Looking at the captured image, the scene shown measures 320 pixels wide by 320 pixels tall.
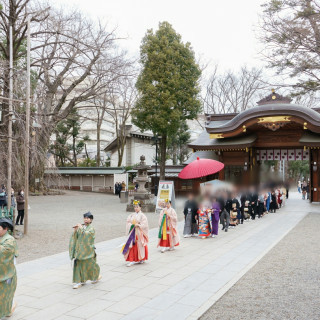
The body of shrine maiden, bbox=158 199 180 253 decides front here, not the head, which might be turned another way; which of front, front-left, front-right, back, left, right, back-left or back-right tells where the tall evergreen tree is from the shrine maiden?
back-right

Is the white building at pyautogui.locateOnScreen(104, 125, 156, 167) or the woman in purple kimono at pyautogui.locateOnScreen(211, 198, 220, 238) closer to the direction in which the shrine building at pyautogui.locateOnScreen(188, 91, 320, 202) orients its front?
the woman in purple kimono

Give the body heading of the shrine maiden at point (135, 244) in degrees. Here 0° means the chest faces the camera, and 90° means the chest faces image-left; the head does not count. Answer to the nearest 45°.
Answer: approximately 45°

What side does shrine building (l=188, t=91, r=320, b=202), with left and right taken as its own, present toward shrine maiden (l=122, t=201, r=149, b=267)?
front

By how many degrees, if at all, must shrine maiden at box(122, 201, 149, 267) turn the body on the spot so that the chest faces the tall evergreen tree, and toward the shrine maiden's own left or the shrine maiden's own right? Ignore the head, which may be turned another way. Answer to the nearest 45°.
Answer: approximately 135° to the shrine maiden's own right

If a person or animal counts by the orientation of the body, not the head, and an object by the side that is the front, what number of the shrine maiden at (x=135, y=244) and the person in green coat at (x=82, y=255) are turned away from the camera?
0

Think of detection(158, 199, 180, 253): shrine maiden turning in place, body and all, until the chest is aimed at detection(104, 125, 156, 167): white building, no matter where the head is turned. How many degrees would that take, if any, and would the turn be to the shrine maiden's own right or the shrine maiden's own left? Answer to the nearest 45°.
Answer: approximately 135° to the shrine maiden's own right

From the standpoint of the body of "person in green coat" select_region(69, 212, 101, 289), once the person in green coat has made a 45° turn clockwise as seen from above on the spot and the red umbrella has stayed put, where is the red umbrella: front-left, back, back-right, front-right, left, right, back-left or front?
back-right

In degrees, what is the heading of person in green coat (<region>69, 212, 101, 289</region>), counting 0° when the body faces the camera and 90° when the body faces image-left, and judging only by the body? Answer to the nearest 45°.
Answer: approximately 45°

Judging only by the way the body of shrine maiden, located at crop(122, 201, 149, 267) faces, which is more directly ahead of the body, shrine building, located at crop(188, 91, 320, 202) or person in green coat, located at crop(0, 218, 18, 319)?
the person in green coat
